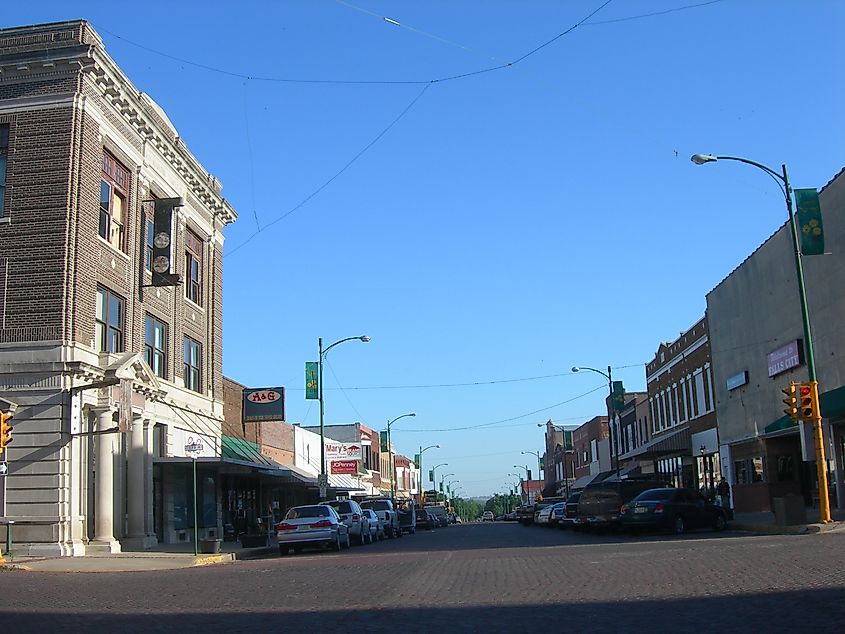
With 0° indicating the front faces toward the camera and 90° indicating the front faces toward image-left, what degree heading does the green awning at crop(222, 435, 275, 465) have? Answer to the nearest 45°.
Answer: approximately 315°

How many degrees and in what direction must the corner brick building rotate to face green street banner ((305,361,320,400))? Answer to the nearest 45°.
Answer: approximately 90° to its left

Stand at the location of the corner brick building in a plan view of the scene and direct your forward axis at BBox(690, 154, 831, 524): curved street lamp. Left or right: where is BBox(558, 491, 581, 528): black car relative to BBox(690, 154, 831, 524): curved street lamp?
left

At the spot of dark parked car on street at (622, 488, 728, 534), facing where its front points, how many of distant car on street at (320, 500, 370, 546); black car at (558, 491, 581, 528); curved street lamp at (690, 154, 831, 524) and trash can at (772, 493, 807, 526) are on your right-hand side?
2

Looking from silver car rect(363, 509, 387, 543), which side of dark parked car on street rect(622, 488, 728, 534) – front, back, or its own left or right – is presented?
left

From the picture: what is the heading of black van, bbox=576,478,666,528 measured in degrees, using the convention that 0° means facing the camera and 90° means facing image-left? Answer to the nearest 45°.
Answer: approximately 225°

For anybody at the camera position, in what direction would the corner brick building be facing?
facing the viewer and to the right of the viewer

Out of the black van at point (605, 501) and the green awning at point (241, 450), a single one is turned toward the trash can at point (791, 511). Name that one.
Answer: the green awning

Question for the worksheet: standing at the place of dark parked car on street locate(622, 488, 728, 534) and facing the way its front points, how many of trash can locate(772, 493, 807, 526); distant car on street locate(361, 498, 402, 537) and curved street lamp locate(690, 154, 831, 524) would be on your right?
2

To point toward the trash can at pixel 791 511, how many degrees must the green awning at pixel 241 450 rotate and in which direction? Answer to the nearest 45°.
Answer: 0° — it already faces it
